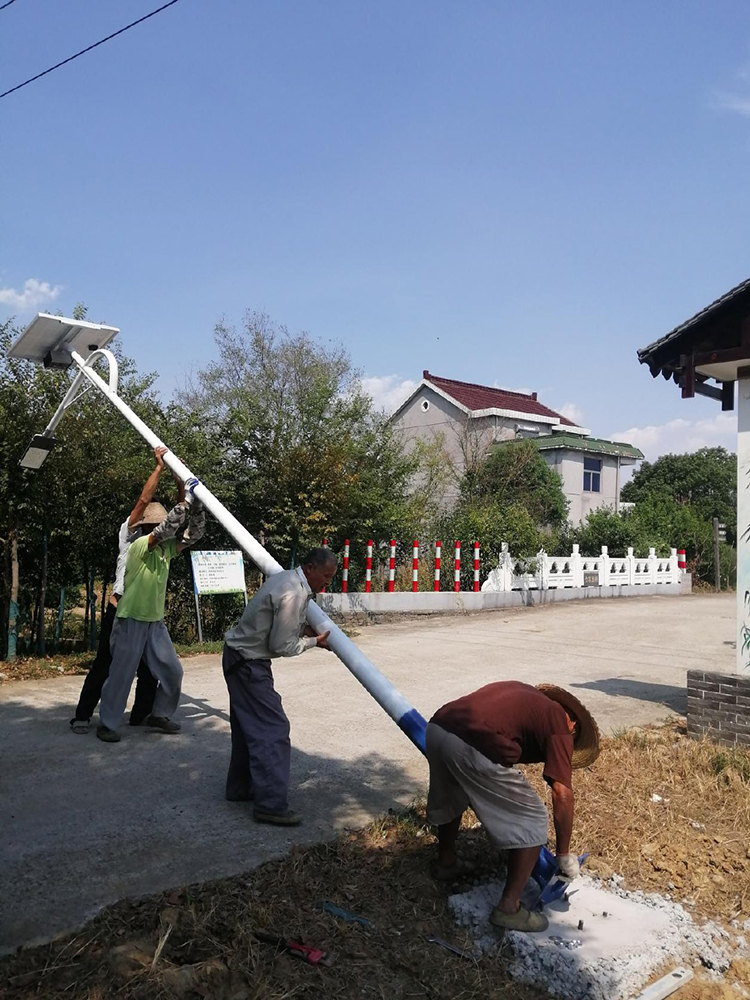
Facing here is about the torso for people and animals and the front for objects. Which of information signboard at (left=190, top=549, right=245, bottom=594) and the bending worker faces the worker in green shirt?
the information signboard

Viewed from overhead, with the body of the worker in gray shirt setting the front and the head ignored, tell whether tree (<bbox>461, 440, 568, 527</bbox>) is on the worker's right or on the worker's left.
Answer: on the worker's left

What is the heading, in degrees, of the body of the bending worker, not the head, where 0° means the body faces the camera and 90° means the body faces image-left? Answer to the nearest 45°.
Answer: approximately 270°

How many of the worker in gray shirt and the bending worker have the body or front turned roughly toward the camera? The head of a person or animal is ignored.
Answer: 0

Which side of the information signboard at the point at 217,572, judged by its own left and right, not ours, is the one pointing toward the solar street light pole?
front

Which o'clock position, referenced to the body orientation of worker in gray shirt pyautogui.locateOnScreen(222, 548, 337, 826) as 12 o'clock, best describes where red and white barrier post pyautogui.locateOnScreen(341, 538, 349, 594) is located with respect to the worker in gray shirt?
The red and white barrier post is roughly at 9 o'clock from the worker in gray shirt.

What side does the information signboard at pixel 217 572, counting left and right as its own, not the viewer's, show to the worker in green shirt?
front

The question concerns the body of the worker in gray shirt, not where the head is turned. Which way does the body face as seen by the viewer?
to the viewer's right

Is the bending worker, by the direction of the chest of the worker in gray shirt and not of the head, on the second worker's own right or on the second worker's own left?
on the second worker's own right

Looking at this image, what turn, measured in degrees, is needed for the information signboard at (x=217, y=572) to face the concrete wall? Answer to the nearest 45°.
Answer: approximately 135° to its left

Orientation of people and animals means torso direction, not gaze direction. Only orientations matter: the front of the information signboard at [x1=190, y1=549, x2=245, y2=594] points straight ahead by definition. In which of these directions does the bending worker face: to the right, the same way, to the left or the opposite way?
to the left

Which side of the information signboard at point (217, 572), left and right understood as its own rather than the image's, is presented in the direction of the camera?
front

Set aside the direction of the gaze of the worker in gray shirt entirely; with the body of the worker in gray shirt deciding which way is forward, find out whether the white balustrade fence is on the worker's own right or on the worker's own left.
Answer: on the worker's own left

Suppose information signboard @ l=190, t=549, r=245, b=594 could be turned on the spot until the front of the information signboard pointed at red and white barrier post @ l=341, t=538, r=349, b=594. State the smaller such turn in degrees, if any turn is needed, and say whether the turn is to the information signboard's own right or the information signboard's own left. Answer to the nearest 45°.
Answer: approximately 135° to the information signboard's own left

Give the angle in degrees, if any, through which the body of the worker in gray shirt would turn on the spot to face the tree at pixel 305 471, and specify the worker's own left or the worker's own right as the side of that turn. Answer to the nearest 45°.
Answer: approximately 90° to the worker's own left

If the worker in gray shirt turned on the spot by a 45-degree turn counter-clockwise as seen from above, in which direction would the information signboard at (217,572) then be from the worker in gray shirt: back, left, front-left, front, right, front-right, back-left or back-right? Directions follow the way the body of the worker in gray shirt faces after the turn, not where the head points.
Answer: front-left

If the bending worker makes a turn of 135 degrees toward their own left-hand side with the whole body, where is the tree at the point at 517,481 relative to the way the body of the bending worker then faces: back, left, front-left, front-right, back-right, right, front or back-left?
front-right

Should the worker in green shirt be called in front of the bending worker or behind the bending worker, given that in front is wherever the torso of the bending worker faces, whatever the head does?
behind

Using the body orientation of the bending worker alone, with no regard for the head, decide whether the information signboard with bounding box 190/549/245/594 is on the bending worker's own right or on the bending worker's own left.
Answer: on the bending worker's own left
